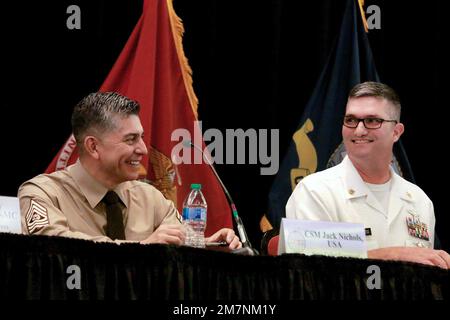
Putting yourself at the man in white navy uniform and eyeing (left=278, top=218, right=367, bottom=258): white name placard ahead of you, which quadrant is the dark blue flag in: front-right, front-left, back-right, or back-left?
back-right

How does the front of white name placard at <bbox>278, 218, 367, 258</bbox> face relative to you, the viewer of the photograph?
facing the viewer

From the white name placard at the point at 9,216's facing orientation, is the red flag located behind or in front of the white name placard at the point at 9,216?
behind

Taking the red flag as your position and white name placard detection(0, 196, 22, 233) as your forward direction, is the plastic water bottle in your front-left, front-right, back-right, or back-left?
front-left

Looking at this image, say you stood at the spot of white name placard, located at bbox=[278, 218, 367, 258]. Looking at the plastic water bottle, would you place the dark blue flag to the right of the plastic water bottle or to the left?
right

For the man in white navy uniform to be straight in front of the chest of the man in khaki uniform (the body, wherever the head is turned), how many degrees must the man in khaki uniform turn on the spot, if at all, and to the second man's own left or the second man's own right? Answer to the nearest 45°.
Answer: approximately 45° to the second man's own left

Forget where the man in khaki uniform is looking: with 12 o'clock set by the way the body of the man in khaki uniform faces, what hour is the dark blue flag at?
The dark blue flag is roughly at 9 o'clock from the man in khaki uniform.

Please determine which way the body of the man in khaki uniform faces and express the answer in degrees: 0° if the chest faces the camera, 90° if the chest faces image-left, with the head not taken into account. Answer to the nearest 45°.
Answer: approximately 315°

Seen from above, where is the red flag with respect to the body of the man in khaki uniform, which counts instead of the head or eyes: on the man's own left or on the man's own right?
on the man's own left

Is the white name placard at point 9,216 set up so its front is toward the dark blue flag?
no

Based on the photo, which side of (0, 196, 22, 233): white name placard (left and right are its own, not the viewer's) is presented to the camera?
front

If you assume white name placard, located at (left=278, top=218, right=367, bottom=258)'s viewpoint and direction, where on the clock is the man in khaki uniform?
The man in khaki uniform is roughly at 4 o'clock from the white name placard.

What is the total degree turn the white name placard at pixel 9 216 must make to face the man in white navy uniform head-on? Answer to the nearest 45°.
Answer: approximately 90° to its left

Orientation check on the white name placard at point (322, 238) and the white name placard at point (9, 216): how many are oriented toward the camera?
2

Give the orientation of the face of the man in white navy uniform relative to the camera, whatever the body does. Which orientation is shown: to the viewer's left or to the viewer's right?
to the viewer's left
